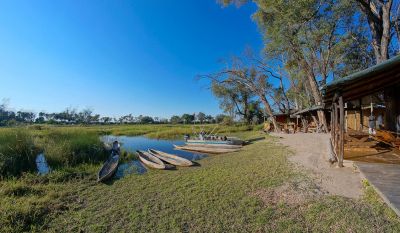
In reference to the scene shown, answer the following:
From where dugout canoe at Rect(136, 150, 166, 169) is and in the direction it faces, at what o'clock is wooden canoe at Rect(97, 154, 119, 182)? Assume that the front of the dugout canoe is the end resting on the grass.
The wooden canoe is roughly at 3 o'clock from the dugout canoe.

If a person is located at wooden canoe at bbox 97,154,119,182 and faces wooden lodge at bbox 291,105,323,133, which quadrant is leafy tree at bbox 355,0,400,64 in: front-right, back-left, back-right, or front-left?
front-right

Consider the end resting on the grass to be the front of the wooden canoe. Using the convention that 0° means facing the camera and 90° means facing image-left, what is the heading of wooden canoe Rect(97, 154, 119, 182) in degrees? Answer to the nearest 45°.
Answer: approximately 45°

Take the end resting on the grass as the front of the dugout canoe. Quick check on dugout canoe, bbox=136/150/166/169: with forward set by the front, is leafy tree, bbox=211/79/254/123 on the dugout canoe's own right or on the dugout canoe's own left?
on the dugout canoe's own left

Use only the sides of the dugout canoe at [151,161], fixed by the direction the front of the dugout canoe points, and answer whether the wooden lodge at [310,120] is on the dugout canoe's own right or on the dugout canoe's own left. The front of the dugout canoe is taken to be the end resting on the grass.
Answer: on the dugout canoe's own left

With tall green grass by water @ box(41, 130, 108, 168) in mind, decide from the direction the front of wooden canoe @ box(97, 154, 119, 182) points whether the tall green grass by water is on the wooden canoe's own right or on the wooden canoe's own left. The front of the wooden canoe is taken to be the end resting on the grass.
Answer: on the wooden canoe's own right

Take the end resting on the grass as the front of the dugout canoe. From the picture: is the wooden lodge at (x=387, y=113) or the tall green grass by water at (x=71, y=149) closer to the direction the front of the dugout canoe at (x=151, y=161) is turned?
the wooden lodge

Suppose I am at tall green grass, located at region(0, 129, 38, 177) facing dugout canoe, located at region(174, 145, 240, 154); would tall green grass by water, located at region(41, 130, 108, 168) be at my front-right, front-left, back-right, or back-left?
front-left

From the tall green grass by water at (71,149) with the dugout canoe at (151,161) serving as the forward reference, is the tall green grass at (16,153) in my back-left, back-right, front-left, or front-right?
back-right
